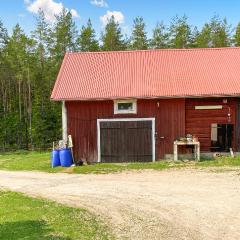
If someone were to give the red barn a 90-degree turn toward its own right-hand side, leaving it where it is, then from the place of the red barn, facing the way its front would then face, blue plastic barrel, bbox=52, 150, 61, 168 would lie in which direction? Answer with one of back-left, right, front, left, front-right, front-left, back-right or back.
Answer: front

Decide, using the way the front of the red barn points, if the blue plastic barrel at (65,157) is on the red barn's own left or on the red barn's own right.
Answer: on the red barn's own right

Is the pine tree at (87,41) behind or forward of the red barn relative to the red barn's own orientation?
behind

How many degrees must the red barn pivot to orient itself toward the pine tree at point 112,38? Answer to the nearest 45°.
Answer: approximately 180°

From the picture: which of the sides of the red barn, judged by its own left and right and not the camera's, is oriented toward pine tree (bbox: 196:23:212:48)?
back

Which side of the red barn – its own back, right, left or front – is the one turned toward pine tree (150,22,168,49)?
back

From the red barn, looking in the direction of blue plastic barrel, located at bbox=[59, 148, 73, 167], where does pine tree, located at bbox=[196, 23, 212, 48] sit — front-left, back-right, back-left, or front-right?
back-right

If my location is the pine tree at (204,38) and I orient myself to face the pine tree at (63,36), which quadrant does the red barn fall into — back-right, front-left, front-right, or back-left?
front-left

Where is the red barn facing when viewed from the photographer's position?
facing the viewer
